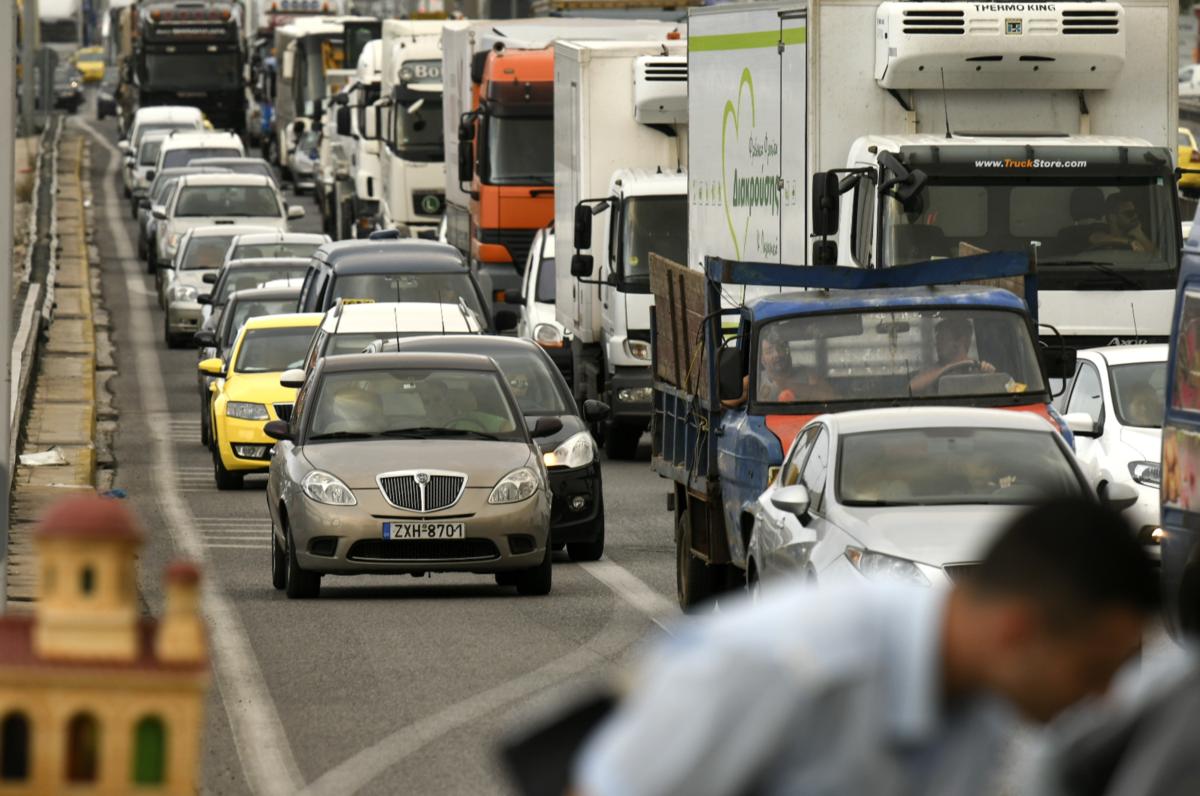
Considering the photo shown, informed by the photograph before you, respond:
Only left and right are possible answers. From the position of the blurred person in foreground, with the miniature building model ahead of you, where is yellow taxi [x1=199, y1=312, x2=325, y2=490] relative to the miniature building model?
right

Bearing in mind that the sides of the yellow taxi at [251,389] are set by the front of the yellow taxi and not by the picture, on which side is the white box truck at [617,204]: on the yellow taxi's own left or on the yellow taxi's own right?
on the yellow taxi's own left

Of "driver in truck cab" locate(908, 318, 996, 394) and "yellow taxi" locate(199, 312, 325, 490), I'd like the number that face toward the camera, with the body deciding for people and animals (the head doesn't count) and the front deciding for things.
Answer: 2

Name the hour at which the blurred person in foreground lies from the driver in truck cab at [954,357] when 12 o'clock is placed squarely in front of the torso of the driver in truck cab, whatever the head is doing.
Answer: The blurred person in foreground is roughly at 12 o'clock from the driver in truck cab.

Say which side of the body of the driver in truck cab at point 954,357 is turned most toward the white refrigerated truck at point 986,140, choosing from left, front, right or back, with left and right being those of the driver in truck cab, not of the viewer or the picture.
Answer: back

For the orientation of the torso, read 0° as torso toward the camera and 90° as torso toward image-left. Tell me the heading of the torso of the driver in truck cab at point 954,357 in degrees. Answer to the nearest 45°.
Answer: approximately 0°

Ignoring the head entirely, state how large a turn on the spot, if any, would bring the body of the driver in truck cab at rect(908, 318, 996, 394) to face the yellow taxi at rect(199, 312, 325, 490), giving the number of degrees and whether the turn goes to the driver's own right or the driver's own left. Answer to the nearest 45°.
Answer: approximately 135° to the driver's own right
